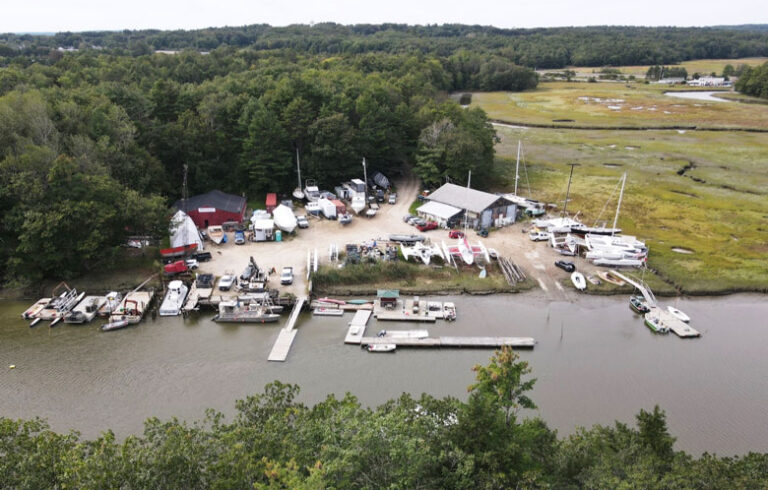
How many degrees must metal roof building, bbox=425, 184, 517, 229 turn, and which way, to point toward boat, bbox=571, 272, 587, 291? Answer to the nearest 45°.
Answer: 0° — it already faces it

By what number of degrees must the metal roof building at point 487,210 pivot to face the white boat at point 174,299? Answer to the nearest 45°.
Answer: approximately 90° to its right

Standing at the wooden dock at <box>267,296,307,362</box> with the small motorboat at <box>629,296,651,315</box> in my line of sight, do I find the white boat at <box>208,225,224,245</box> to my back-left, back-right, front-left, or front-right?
back-left

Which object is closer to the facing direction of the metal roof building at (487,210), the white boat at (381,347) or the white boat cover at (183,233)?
the white boat

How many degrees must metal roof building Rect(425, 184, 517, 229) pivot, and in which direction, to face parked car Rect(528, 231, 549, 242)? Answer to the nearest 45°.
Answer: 0° — it already faces it

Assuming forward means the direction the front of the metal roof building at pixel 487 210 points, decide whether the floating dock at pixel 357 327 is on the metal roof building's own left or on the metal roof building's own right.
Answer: on the metal roof building's own right

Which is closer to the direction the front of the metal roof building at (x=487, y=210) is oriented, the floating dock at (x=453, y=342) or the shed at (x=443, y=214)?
the floating dock

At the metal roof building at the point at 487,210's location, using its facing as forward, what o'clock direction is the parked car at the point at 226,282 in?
The parked car is roughly at 3 o'clock from the metal roof building.

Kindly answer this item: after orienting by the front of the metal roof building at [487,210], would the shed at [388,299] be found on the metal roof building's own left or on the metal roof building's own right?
on the metal roof building's own right

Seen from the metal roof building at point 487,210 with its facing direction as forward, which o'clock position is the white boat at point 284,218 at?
The white boat is roughly at 4 o'clock from the metal roof building.

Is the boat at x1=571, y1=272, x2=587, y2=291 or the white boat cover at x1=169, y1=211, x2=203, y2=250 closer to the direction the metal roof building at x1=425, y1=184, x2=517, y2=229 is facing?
the boat

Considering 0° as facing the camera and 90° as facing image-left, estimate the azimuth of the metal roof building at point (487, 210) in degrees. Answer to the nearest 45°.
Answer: approximately 315°

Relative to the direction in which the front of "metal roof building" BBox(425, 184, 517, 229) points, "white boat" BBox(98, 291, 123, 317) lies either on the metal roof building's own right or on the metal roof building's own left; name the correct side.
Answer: on the metal roof building's own right

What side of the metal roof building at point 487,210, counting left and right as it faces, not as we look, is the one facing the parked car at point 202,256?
right
